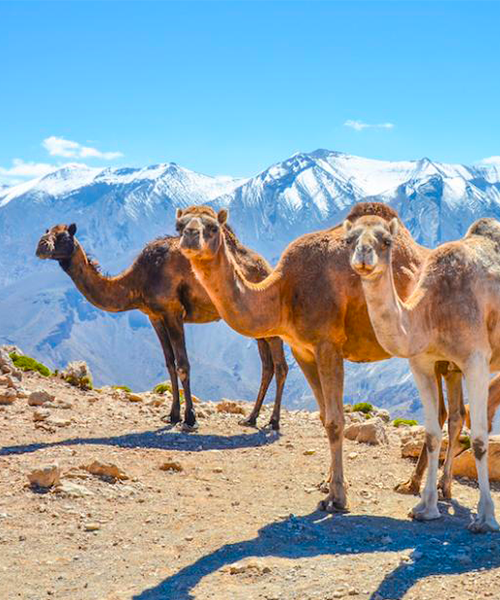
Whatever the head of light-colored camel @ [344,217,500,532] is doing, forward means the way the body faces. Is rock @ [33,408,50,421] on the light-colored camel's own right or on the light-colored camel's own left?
on the light-colored camel's own right

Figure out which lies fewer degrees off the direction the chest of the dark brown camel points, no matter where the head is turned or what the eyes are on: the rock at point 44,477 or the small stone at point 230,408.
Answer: the rock

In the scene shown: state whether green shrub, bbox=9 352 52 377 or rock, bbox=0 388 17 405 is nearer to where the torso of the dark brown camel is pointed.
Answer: the rock

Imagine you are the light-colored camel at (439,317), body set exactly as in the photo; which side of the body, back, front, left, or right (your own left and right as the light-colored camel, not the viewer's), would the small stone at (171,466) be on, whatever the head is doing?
right

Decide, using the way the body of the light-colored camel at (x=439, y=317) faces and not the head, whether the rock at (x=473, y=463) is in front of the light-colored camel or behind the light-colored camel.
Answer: behind

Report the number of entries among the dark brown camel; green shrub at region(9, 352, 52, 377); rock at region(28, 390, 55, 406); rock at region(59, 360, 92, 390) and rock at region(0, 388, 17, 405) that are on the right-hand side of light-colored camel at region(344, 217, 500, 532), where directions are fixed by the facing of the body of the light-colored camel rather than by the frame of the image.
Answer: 5

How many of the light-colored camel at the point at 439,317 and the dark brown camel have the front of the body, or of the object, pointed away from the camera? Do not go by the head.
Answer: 0

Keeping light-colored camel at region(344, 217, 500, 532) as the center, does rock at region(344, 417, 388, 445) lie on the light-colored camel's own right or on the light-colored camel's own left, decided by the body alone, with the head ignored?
on the light-colored camel's own right

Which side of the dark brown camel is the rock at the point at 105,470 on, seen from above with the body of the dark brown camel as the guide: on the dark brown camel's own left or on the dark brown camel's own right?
on the dark brown camel's own left

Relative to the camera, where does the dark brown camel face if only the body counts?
to the viewer's left

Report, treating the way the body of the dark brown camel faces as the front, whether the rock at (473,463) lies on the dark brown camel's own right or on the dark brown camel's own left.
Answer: on the dark brown camel's own left

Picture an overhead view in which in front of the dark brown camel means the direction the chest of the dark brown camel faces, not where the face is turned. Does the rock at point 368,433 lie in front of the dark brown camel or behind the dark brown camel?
behind

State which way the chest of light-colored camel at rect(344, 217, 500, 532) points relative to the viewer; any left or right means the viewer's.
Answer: facing the viewer and to the left of the viewer

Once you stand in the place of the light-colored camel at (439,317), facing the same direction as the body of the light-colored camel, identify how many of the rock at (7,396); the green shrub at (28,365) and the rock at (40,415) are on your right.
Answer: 3

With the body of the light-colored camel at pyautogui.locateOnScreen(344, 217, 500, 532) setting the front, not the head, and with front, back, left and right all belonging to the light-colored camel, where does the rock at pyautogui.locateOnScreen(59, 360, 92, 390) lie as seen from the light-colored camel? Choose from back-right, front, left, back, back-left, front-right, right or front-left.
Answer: right
